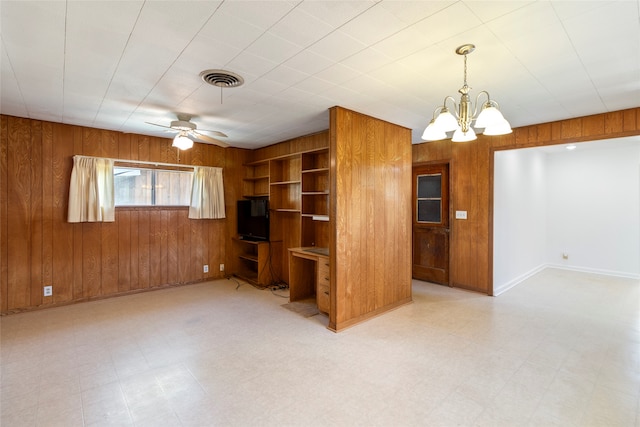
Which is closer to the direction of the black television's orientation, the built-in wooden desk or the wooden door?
the built-in wooden desk

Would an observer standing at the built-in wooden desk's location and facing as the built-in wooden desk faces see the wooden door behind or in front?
behind

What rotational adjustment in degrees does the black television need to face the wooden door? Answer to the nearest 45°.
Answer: approximately 135° to its left

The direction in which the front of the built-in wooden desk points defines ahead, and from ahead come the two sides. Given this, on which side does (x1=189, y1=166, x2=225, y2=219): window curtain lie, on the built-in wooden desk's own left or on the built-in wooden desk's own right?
on the built-in wooden desk's own right

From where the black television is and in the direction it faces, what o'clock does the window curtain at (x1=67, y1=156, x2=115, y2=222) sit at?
The window curtain is roughly at 1 o'clock from the black television.

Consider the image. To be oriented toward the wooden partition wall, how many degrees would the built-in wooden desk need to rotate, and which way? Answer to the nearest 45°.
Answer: approximately 90° to its left

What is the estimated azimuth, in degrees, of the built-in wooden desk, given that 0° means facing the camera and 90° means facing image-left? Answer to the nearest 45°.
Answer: approximately 45°

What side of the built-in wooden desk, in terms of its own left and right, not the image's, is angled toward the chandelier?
left

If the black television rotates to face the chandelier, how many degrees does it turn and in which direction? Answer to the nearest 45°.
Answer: approximately 45° to its left

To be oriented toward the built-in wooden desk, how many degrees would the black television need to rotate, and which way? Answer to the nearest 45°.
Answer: approximately 90° to its left

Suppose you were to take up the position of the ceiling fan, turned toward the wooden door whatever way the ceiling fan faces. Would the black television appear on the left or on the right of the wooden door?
left

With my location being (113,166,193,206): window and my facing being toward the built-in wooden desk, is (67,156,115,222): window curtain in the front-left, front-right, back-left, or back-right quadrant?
back-right

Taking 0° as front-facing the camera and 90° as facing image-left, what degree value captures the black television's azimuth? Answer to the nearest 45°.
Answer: approximately 45°
